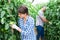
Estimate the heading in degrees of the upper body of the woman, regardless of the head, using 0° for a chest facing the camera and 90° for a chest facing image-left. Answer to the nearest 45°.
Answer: approximately 45°
